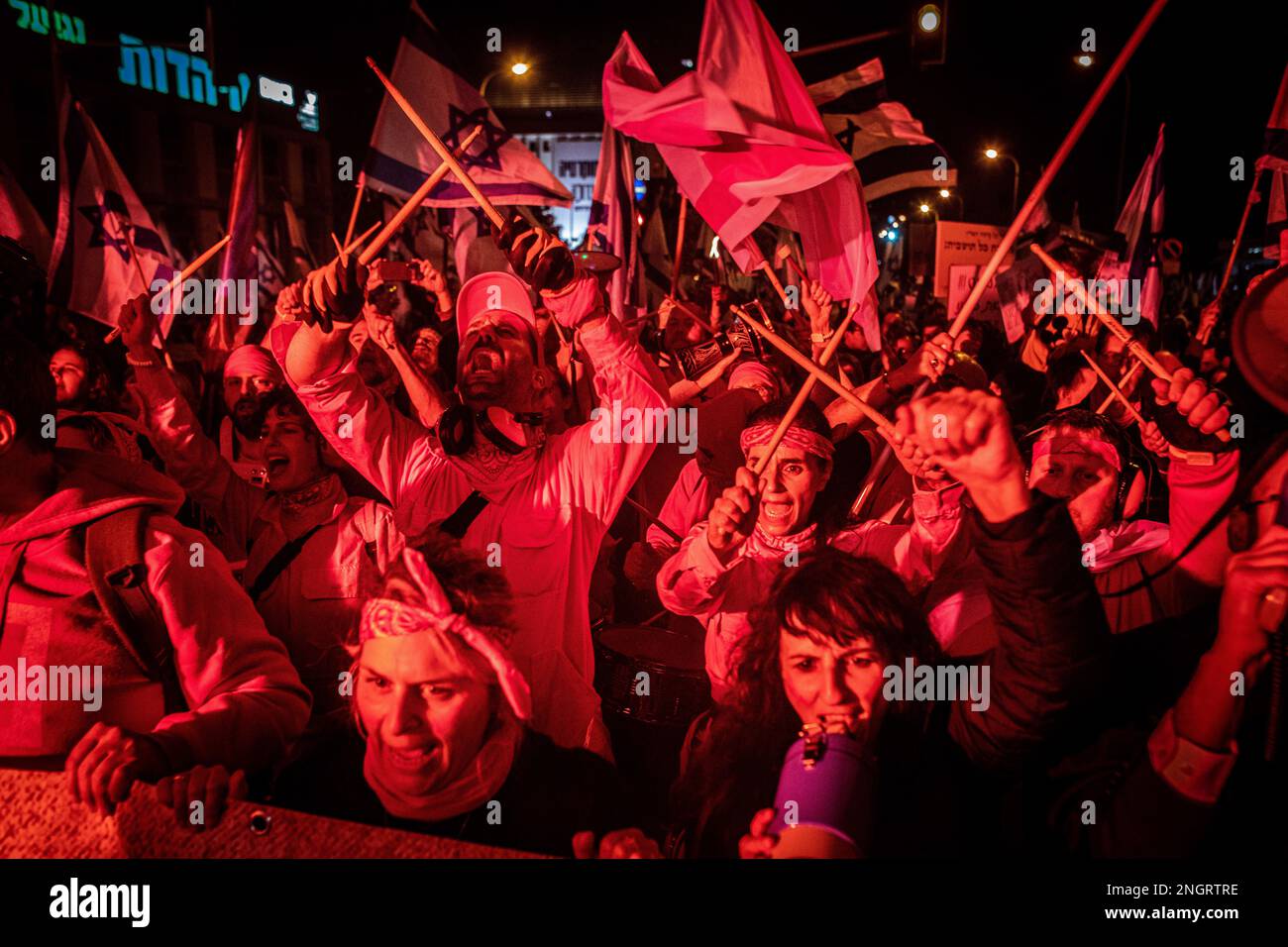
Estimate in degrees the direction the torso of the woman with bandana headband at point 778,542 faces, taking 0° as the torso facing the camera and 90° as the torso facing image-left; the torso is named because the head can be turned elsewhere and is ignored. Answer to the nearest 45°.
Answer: approximately 0°

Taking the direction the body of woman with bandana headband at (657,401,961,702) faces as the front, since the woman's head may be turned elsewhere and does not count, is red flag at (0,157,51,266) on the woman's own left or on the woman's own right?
on the woman's own right

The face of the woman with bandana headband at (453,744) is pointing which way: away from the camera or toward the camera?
toward the camera
